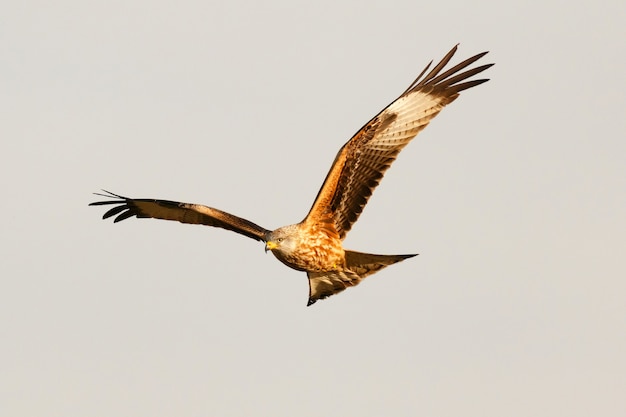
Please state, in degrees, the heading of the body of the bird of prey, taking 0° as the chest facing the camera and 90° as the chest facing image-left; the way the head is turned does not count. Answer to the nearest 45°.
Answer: approximately 45°
